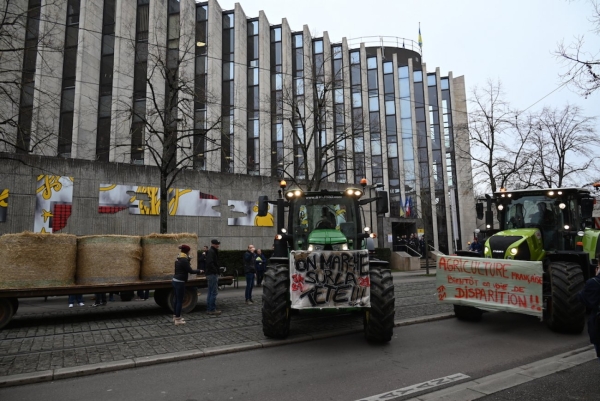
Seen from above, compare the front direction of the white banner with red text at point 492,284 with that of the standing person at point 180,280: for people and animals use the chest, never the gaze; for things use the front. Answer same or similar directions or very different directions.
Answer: very different directions

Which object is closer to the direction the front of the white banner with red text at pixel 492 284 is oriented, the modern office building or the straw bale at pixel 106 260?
the straw bale

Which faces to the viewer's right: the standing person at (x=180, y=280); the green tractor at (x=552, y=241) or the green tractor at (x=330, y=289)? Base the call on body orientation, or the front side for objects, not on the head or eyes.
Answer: the standing person

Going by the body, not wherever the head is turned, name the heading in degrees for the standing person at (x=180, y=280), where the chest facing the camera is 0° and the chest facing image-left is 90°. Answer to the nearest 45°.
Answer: approximately 270°

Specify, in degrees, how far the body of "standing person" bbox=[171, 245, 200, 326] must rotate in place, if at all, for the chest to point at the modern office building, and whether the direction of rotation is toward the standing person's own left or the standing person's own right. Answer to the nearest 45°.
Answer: approximately 90° to the standing person's own left

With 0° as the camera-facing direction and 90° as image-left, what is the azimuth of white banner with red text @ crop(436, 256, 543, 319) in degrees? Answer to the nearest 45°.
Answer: approximately 45°

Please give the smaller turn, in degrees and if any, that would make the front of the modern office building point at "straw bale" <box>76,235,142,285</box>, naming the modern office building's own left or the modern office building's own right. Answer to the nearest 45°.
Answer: approximately 45° to the modern office building's own right

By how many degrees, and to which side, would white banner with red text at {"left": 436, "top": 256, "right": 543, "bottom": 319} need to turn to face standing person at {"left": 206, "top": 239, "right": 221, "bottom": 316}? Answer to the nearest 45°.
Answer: approximately 45° to its right
